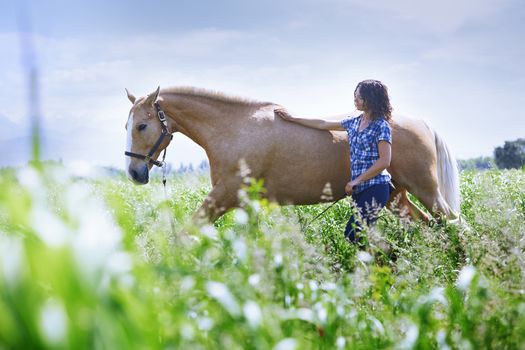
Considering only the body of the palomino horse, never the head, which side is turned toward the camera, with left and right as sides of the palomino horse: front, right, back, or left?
left

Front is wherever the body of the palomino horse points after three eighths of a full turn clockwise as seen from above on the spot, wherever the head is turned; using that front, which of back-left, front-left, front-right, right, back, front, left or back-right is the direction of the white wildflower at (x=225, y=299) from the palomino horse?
back-right

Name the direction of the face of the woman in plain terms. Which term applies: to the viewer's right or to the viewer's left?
to the viewer's left

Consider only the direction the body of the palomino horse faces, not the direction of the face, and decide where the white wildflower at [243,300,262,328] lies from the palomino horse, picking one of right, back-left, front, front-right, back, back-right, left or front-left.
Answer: left
